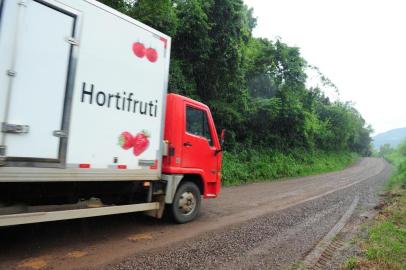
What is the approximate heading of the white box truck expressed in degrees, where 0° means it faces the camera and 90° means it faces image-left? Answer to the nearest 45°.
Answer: approximately 225°
